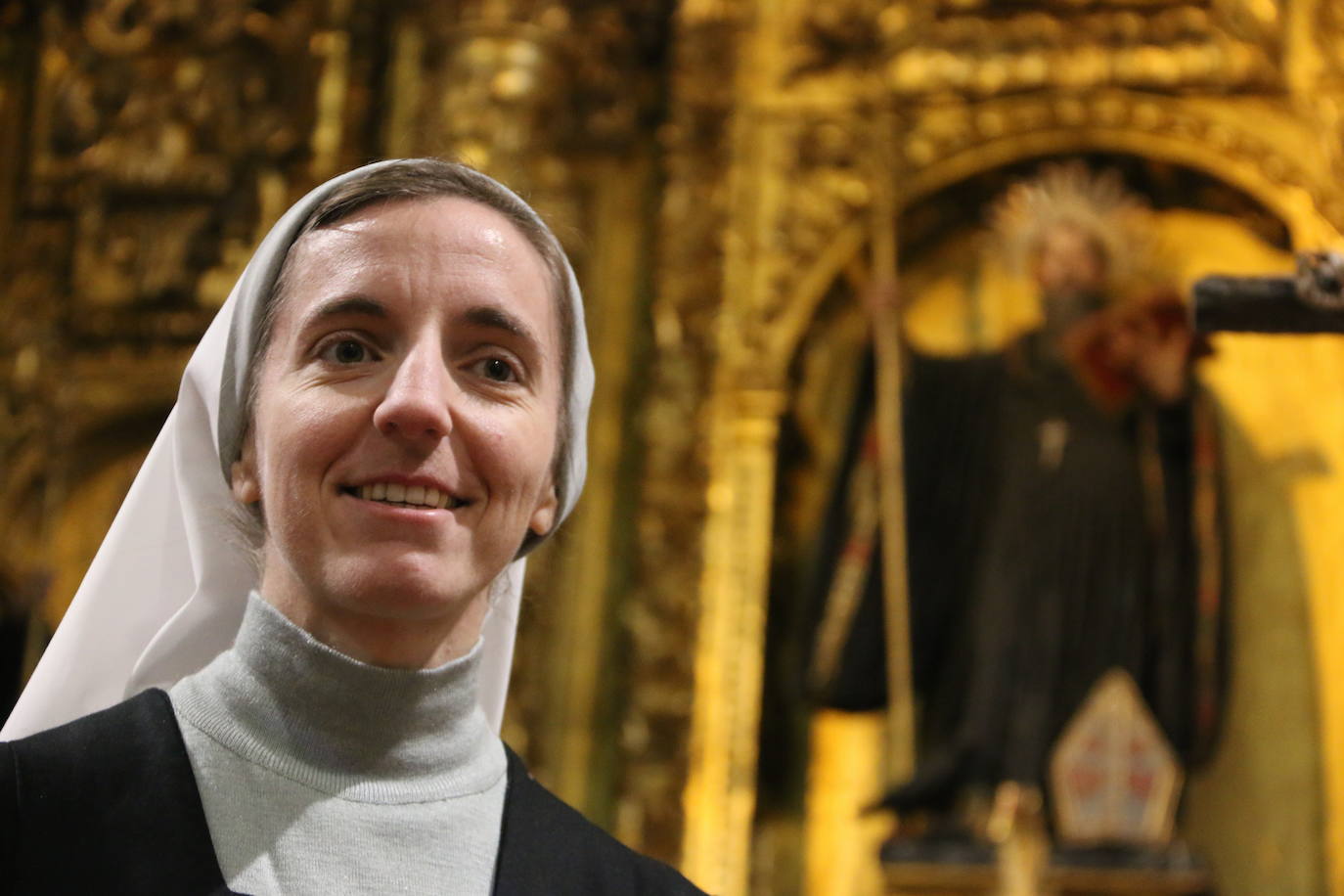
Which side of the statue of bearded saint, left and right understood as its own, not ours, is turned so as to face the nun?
front

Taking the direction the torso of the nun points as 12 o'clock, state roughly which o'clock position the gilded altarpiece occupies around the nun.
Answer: The gilded altarpiece is roughly at 7 o'clock from the nun.

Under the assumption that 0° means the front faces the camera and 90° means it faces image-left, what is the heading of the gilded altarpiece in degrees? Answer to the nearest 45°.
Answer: approximately 0°

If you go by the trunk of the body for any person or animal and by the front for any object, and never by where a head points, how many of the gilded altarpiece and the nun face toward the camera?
2

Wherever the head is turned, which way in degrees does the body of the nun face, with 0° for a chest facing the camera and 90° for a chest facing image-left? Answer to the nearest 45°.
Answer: approximately 0°
